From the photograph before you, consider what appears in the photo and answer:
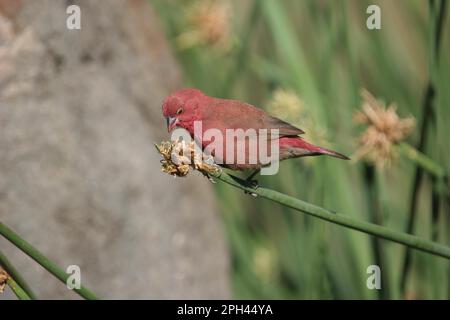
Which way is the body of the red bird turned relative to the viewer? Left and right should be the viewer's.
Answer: facing to the left of the viewer

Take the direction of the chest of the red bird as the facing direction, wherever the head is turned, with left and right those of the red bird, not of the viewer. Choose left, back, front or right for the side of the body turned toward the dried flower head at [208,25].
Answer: right
